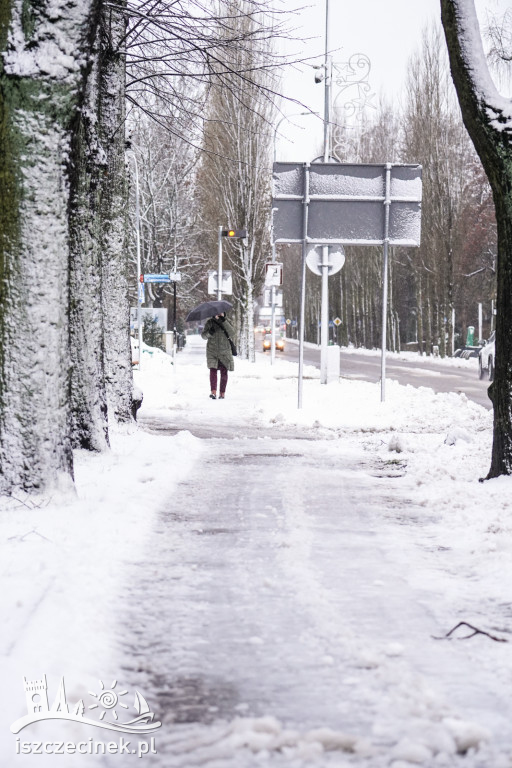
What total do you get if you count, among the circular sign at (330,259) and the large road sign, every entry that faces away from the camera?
2

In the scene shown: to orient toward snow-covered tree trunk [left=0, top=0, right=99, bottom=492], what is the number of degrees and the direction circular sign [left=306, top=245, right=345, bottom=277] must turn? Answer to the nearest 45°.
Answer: approximately 180°

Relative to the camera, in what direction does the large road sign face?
facing away from the viewer

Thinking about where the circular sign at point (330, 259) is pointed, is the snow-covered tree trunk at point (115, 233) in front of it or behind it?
behind

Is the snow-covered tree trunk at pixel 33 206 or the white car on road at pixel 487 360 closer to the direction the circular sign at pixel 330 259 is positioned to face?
the white car on road

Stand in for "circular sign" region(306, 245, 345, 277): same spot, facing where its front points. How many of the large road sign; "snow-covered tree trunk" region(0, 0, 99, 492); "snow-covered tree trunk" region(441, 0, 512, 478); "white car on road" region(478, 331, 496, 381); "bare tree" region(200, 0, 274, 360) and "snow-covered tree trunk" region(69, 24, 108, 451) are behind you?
4

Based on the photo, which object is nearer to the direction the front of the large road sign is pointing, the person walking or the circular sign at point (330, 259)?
the circular sign

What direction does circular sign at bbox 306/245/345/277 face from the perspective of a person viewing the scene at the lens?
facing away from the viewer

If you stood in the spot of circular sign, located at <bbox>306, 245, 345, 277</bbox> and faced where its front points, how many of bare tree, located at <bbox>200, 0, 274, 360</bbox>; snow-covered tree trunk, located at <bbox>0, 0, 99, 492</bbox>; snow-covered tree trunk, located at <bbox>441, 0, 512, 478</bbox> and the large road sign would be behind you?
3

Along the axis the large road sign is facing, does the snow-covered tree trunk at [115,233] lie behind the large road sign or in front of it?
behind

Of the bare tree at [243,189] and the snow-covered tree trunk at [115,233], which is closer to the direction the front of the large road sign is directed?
the bare tree

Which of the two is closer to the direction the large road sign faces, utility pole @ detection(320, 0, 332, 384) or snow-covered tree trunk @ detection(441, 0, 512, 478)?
the utility pole

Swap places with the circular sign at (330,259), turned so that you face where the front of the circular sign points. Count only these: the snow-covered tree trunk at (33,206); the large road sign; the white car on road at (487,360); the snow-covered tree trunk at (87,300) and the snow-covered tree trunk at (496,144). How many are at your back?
4
